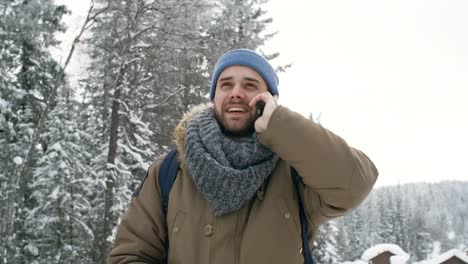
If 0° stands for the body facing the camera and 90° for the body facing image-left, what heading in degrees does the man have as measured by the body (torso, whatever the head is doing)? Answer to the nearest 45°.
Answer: approximately 0°

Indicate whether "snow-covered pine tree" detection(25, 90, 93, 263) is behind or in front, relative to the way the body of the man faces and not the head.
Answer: behind

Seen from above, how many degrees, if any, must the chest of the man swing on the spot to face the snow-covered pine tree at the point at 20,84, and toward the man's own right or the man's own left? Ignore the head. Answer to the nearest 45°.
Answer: approximately 135° to the man's own right

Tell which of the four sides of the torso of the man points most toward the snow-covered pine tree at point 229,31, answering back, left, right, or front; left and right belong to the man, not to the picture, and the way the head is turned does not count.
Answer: back
